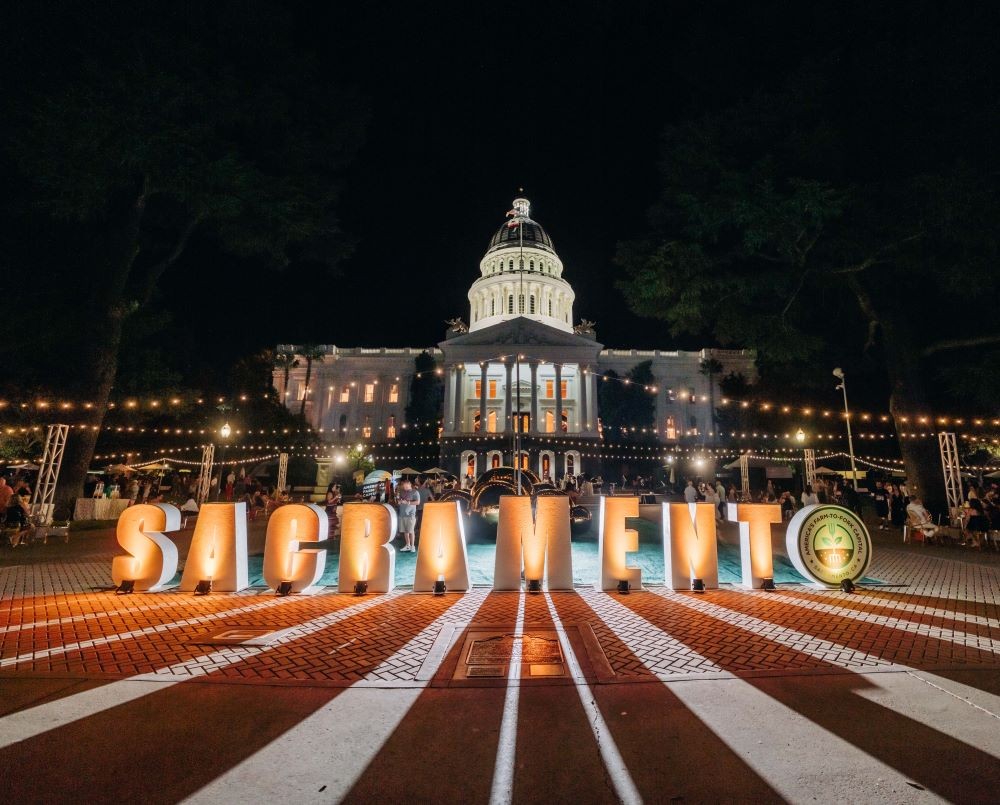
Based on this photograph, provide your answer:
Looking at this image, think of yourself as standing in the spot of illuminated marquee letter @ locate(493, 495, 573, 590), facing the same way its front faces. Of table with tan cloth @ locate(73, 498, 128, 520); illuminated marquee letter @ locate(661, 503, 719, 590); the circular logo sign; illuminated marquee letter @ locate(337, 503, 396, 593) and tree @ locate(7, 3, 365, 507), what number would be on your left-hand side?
2

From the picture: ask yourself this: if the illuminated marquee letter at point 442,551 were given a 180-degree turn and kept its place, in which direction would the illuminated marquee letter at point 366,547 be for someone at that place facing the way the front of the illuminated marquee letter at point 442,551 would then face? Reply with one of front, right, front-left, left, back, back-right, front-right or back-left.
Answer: left

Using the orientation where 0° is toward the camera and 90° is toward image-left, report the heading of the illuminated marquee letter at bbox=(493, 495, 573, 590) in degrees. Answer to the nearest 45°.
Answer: approximately 0°

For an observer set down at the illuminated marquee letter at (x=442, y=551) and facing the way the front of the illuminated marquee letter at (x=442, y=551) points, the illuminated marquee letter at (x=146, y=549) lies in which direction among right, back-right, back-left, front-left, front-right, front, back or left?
right

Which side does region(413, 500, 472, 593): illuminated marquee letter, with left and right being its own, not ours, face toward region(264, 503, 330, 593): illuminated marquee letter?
right

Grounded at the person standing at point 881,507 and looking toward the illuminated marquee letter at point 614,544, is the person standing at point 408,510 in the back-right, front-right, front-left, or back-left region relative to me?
front-right

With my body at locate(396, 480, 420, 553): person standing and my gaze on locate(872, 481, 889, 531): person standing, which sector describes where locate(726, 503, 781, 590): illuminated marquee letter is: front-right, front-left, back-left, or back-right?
front-right

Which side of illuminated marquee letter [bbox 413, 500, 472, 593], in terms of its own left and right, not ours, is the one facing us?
front

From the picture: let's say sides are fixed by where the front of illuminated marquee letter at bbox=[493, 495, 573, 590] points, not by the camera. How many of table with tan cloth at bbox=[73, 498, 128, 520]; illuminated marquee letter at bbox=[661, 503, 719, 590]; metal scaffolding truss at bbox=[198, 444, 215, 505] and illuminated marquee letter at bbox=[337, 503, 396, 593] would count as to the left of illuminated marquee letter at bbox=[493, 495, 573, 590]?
1

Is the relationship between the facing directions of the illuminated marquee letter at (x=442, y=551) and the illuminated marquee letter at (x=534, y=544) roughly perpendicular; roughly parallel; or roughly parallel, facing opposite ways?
roughly parallel

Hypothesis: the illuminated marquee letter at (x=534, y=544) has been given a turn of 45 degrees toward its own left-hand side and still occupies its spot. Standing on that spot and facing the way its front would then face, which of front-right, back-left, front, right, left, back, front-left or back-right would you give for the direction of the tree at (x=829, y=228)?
left

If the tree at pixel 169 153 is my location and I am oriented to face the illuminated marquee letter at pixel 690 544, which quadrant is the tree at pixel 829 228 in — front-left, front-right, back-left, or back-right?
front-left

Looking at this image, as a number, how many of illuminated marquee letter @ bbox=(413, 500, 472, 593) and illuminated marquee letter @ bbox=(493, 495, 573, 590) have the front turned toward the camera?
2

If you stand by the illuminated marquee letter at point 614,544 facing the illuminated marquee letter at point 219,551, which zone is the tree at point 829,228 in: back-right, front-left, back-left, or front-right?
back-right
